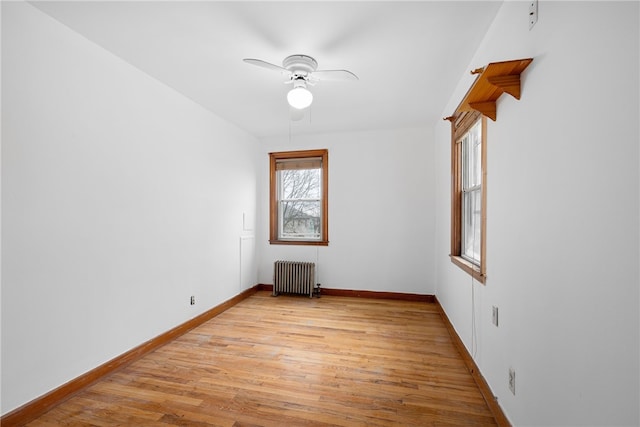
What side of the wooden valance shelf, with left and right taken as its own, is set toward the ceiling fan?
front

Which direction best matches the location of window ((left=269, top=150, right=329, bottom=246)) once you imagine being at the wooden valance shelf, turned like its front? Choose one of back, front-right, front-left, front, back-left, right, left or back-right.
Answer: front-right

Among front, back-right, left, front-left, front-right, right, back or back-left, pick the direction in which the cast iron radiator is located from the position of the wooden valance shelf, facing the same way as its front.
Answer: front-right

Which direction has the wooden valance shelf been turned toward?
to the viewer's left
